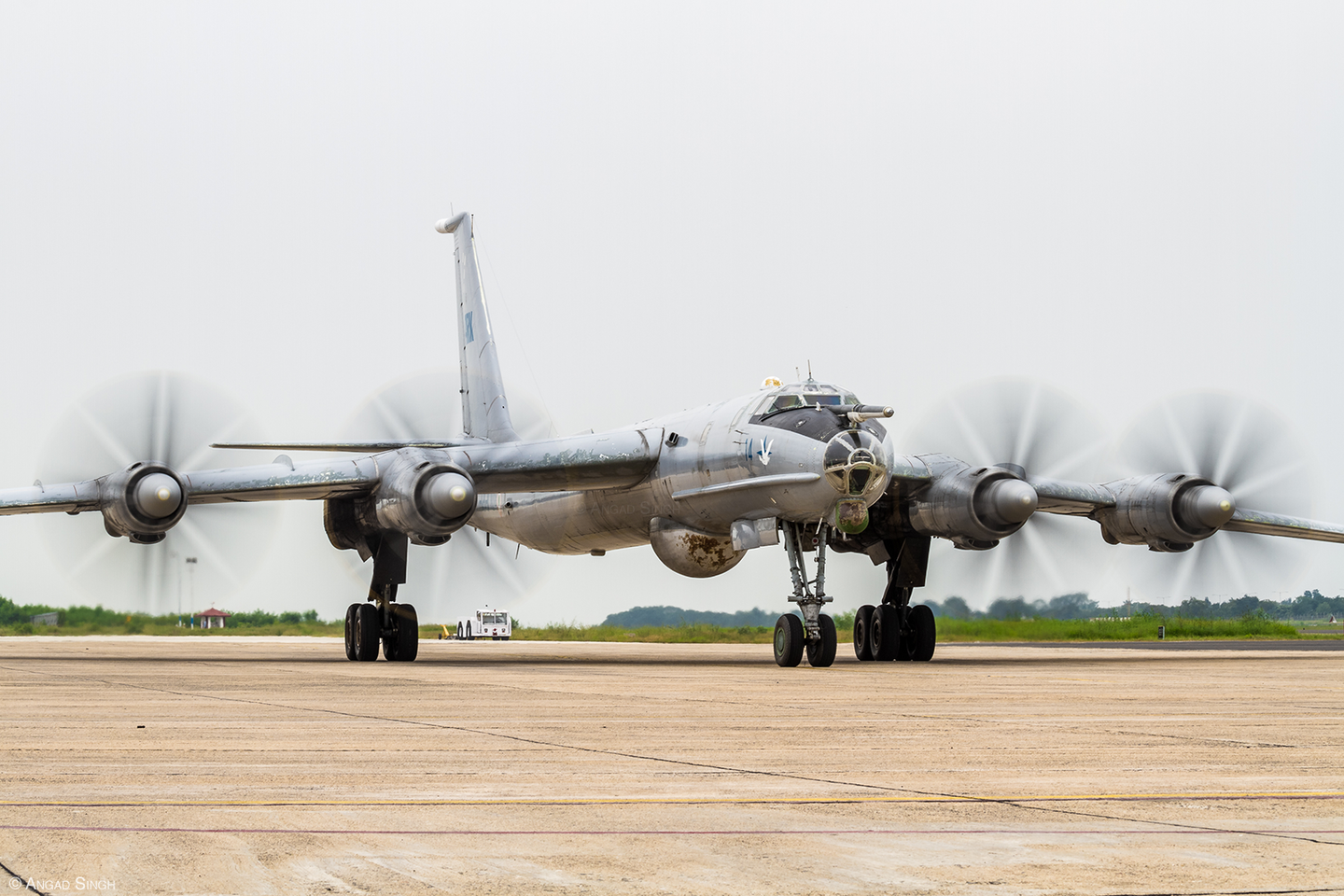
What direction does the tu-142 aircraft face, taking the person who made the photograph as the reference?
facing the viewer and to the right of the viewer
